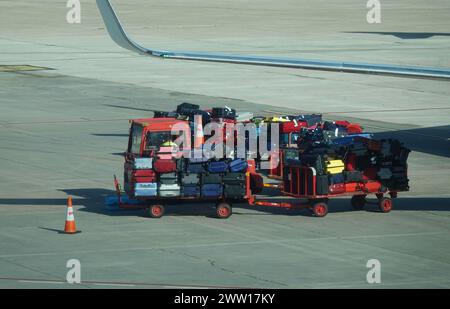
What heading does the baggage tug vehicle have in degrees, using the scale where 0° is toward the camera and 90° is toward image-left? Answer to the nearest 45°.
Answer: approximately 90°
